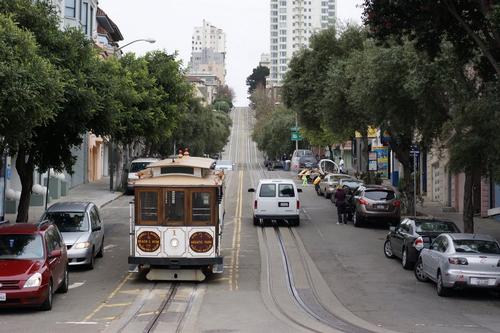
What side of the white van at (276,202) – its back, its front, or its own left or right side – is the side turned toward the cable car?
back

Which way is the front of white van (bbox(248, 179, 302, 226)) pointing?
away from the camera

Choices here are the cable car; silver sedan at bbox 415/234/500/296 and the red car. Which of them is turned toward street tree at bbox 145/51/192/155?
the silver sedan

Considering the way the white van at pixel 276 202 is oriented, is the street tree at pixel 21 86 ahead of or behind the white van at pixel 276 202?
behind

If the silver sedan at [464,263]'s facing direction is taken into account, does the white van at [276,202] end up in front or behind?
in front

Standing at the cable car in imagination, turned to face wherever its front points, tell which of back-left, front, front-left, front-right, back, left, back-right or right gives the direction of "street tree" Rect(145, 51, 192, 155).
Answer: back

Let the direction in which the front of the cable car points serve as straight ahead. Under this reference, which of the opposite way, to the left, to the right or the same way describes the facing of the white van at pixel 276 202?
the opposite way
